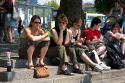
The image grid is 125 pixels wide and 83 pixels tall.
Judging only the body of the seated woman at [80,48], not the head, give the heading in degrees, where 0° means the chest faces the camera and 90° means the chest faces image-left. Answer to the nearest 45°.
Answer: approximately 315°

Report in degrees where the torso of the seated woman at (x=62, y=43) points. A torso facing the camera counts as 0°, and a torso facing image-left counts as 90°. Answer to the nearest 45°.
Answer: approximately 315°

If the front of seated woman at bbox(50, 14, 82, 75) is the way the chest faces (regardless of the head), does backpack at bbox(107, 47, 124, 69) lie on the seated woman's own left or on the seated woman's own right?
on the seated woman's own left
